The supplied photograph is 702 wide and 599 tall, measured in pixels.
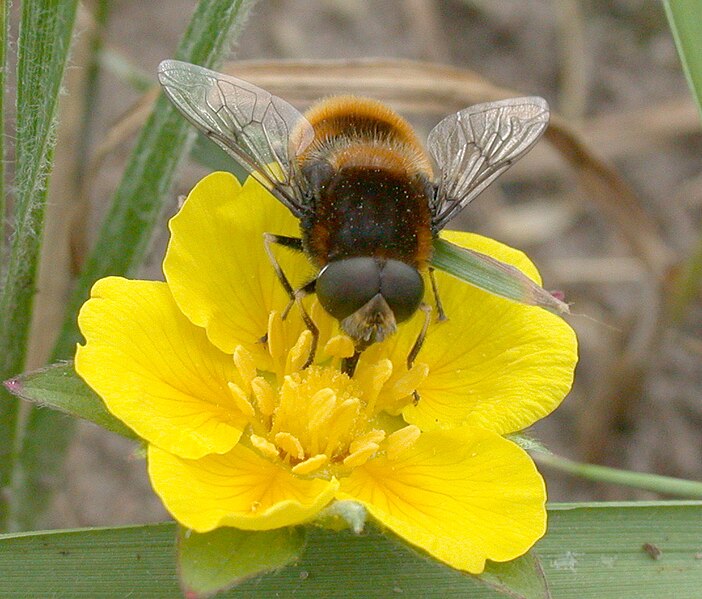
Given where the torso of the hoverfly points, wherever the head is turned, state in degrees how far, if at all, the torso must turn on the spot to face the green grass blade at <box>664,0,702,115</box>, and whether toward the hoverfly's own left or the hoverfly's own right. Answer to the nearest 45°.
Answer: approximately 90° to the hoverfly's own left

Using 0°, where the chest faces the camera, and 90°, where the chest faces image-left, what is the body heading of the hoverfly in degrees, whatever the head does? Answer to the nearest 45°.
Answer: approximately 0°
